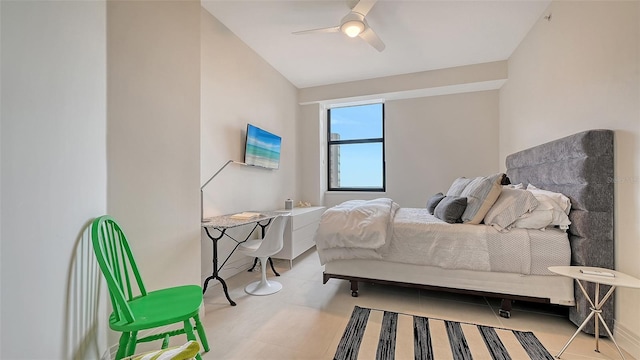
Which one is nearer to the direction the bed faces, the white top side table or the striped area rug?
the striped area rug

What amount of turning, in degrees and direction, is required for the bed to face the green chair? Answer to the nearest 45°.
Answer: approximately 45° to its left

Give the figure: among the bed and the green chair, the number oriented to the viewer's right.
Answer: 1

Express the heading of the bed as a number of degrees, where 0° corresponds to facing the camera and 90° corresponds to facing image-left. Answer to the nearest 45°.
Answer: approximately 90°

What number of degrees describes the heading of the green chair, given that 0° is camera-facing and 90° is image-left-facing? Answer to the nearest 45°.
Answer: approximately 270°

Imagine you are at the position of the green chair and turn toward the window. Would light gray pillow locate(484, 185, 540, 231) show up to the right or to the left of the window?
right

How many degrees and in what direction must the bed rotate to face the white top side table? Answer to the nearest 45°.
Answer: approximately 135° to its left
